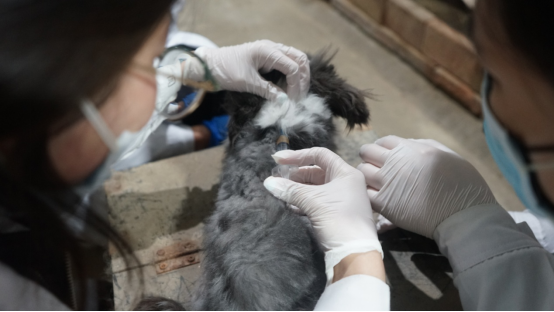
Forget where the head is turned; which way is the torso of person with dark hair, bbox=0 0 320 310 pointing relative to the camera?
to the viewer's right

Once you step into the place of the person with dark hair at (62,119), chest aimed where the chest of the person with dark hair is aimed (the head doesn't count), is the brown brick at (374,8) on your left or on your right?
on your left
